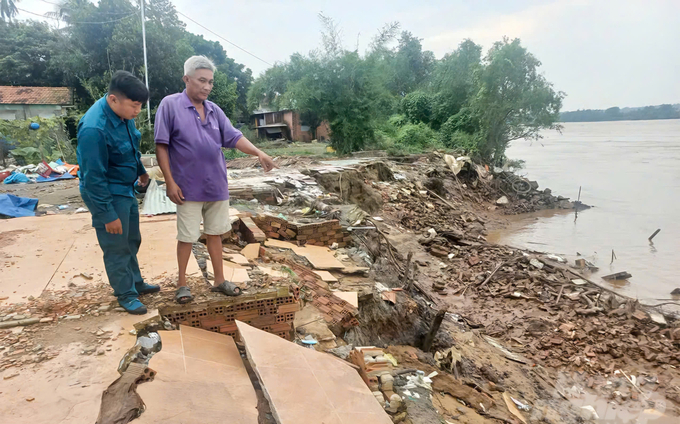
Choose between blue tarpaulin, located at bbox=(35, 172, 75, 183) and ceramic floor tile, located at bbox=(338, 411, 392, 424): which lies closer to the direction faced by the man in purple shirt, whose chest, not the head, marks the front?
the ceramic floor tile

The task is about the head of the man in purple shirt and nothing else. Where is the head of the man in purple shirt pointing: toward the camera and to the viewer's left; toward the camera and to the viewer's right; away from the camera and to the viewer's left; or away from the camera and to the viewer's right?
toward the camera and to the viewer's right

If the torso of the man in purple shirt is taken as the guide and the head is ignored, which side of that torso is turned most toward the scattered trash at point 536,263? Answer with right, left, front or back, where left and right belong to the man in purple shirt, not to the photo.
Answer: left

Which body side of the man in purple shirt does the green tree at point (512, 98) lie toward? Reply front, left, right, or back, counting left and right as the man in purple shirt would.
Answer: left

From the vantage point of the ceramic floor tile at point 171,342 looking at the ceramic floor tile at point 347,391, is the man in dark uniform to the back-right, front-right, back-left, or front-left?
back-left

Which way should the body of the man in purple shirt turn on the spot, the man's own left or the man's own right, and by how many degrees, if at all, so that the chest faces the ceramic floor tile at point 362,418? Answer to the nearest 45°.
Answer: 0° — they already face it

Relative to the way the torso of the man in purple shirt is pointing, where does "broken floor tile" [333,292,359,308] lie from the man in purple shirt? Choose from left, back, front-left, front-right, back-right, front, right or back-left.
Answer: left

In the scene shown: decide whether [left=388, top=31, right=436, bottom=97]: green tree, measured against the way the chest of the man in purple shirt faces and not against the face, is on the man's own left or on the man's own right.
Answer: on the man's own left

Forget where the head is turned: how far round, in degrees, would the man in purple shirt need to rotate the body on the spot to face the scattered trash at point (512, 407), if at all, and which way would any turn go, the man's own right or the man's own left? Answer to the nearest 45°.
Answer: approximately 45° to the man's own left

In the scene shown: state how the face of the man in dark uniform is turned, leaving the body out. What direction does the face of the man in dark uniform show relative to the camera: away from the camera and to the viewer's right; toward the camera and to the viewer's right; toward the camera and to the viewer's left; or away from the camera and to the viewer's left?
toward the camera and to the viewer's right

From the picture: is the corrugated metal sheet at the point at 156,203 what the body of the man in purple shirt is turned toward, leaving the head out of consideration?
no

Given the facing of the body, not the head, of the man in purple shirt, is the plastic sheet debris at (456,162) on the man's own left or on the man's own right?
on the man's own left

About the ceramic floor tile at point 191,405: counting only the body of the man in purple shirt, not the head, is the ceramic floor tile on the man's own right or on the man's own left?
on the man's own right

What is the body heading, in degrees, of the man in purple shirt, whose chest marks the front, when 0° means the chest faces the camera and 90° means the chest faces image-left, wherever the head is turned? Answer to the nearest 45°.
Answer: approximately 315°
